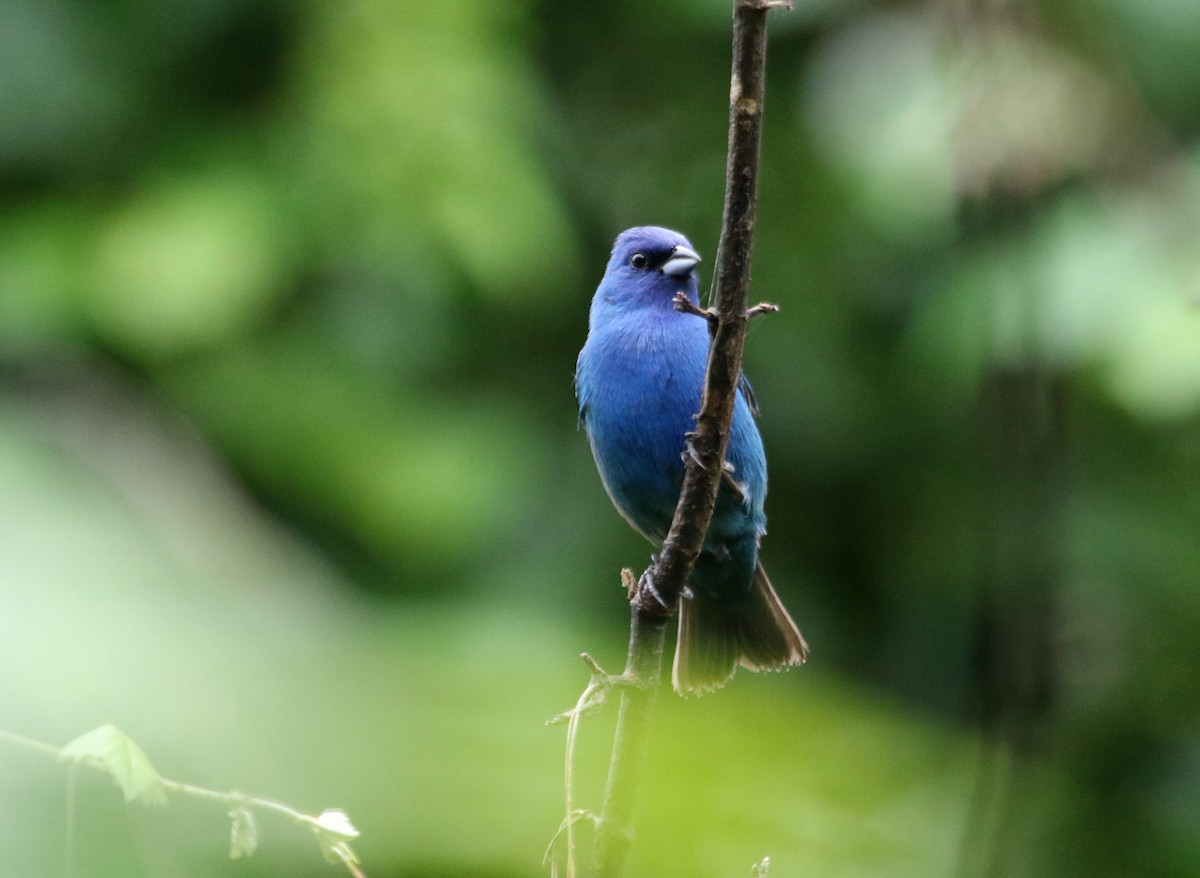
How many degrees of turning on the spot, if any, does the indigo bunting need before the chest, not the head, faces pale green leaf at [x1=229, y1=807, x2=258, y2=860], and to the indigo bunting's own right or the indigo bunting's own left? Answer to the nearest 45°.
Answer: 0° — it already faces it

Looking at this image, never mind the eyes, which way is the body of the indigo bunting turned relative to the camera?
toward the camera

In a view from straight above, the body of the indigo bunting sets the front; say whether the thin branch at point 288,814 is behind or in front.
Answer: in front

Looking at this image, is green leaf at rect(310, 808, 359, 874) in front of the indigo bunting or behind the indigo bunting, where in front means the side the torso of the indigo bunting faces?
in front
